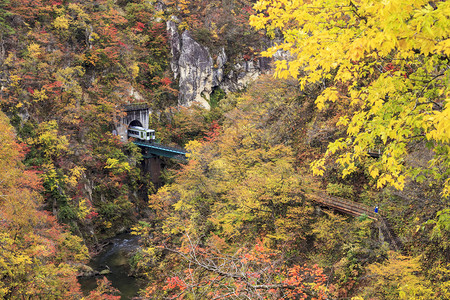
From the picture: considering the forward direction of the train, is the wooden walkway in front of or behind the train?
in front

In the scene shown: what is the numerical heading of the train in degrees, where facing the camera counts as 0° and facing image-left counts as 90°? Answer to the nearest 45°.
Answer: approximately 315°

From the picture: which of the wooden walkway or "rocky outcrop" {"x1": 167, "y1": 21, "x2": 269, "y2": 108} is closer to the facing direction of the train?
the wooden walkway

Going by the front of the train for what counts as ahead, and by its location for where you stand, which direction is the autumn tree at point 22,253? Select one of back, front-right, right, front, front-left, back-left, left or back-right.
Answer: front-right

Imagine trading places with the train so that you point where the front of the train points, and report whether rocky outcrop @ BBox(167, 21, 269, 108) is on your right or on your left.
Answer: on your left
